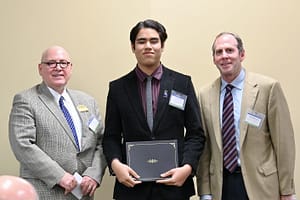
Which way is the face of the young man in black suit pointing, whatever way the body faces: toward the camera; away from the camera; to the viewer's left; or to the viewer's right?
toward the camera

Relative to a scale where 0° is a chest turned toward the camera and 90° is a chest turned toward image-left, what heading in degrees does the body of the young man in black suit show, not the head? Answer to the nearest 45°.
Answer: approximately 0°
